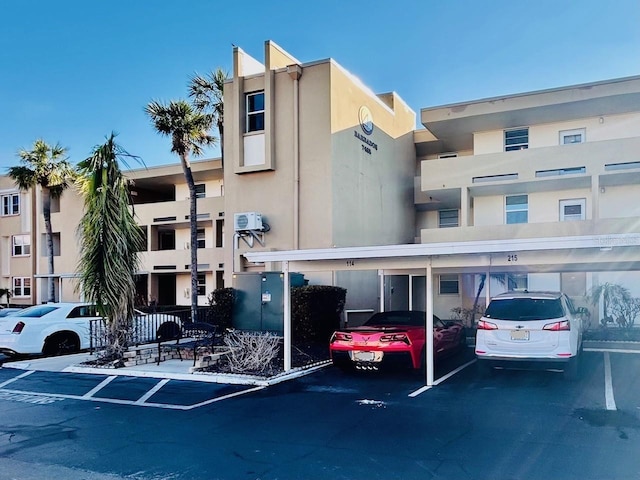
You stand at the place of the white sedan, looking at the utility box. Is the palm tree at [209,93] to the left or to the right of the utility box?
left

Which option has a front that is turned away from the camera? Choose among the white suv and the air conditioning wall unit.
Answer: the white suv

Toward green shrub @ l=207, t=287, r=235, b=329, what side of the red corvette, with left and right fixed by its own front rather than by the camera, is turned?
left

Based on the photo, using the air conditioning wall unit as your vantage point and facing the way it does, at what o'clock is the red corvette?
The red corvette is roughly at 10 o'clock from the air conditioning wall unit.

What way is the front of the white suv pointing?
away from the camera

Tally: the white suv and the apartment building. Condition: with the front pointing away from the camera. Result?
1

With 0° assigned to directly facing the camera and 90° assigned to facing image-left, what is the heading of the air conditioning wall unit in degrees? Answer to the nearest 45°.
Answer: approximately 45°

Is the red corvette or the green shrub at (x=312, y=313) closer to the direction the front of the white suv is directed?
the green shrub

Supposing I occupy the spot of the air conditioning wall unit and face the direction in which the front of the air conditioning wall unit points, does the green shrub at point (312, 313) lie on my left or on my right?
on my left

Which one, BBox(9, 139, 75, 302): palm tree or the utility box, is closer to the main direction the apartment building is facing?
the utility box
